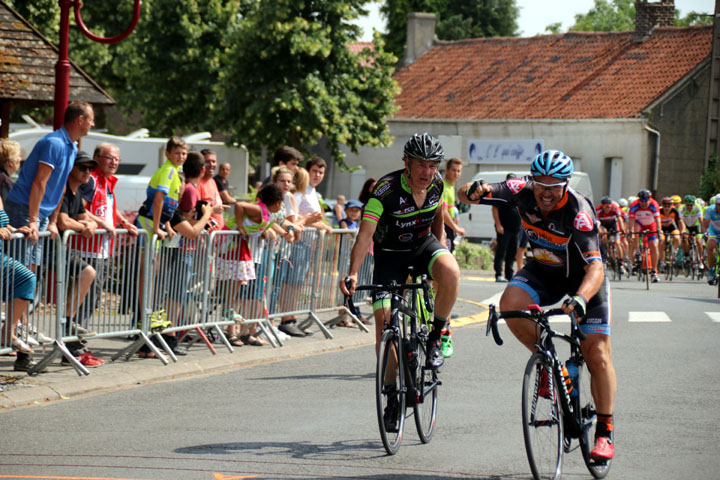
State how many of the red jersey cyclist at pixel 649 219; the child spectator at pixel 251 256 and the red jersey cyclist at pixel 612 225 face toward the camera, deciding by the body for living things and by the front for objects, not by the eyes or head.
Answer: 2

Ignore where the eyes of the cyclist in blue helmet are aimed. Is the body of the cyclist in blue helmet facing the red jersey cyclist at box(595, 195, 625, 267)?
no

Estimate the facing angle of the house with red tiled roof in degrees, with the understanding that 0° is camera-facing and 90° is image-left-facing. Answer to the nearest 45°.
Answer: approximately 45°

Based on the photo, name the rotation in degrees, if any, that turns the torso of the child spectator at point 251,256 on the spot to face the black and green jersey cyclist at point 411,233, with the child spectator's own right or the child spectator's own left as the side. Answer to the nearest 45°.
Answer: approximately 90° to the child spectator's own right

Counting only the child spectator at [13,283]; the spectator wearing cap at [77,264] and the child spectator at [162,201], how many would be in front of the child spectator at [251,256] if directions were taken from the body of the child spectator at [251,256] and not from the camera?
0

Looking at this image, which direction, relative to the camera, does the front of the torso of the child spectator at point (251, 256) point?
to the viewer's right

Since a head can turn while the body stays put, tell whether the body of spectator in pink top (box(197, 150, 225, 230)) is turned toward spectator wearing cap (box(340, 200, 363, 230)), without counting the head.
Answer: no

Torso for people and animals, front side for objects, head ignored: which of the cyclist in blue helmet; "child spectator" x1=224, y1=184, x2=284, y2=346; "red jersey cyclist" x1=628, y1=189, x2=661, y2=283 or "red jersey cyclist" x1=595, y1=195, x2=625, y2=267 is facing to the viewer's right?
the child spectator

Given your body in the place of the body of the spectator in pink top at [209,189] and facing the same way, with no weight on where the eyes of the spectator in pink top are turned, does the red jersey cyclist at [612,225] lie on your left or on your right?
on your left

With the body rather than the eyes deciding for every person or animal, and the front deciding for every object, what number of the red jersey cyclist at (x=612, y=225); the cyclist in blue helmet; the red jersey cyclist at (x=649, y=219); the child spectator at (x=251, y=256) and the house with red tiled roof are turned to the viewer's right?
1

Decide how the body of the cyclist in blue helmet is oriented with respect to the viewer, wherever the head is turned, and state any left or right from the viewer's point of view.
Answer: facing the viewer and to the left of the viewer

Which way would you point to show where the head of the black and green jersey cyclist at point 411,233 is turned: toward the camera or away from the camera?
toward the camera

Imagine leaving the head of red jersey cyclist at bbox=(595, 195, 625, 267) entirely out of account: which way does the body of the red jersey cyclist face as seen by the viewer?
toward the camera

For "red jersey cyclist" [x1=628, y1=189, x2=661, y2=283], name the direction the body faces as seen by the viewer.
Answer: toward the camera

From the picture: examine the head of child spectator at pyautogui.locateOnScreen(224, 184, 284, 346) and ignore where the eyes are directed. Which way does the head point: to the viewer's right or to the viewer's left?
to the viewer's right

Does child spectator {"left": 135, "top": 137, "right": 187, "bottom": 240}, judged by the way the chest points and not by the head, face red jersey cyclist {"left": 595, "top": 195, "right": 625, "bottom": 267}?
no

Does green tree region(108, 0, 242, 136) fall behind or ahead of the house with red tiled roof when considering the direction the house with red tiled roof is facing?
ahead
